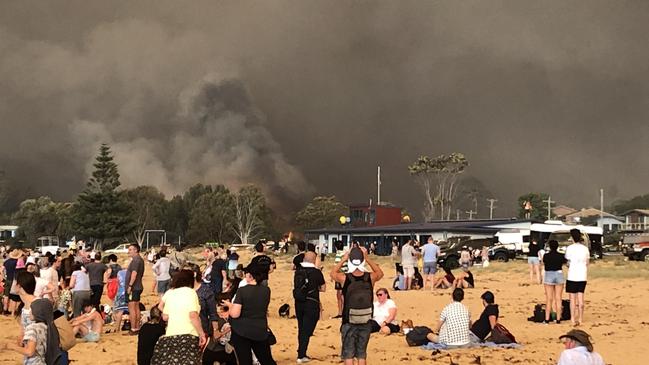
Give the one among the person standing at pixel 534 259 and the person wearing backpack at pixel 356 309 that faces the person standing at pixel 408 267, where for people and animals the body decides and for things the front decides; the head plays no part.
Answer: the person wearing backpack

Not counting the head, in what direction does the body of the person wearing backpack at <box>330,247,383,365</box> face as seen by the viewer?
away from the camera

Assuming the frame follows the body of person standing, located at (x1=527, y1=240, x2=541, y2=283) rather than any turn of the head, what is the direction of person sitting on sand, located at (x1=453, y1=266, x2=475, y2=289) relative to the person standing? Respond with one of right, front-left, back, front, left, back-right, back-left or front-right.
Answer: back-left

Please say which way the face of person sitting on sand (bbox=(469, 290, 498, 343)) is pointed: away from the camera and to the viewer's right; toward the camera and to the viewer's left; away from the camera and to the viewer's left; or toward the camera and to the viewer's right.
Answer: away from the camera and to the viewer's left

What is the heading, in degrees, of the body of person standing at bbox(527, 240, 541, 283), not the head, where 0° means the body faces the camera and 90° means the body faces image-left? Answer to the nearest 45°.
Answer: approximately 180°

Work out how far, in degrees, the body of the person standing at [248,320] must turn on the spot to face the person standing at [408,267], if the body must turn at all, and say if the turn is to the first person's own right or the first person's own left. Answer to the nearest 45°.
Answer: approximately 45° to the first person's own right

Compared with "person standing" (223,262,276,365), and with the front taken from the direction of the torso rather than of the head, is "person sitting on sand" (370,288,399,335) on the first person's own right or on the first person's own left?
on the first person's own right

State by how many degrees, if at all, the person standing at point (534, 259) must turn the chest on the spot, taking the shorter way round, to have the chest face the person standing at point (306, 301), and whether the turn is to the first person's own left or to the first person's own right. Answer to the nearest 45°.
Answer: approximately 180°

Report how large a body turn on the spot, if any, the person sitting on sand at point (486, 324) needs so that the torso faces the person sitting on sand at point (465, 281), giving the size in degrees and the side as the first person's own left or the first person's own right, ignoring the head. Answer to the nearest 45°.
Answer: approximately 45° to the first person's own right

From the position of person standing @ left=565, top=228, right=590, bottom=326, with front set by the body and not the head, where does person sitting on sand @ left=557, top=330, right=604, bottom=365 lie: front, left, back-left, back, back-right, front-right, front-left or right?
back

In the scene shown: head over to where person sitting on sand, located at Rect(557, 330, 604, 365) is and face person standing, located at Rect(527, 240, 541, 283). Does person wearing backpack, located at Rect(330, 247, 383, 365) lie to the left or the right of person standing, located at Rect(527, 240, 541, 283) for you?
left

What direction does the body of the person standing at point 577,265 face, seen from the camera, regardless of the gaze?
away from the camera

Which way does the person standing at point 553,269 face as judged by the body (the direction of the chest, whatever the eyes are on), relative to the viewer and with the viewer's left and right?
facing away from the viewer

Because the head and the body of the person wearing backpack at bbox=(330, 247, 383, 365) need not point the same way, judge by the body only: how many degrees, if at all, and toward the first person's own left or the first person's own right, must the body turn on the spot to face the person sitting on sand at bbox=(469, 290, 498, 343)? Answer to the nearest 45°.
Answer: approximately 45° to the first person's own right
